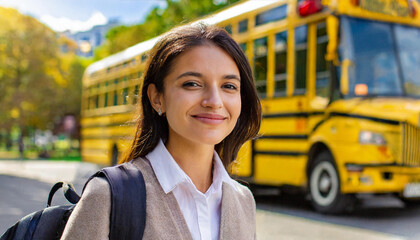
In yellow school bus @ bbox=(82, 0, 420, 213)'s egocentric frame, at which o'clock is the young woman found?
The young woman is roughly at 2 o'clock from the yellow school bus.

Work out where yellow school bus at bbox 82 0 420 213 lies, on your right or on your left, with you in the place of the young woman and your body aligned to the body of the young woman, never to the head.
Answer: on your left

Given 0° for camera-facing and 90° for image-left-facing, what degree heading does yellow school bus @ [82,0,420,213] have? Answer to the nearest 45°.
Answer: approximately 315°

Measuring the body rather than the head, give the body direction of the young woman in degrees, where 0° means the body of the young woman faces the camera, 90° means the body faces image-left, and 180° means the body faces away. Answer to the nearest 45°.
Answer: approximately 315°
